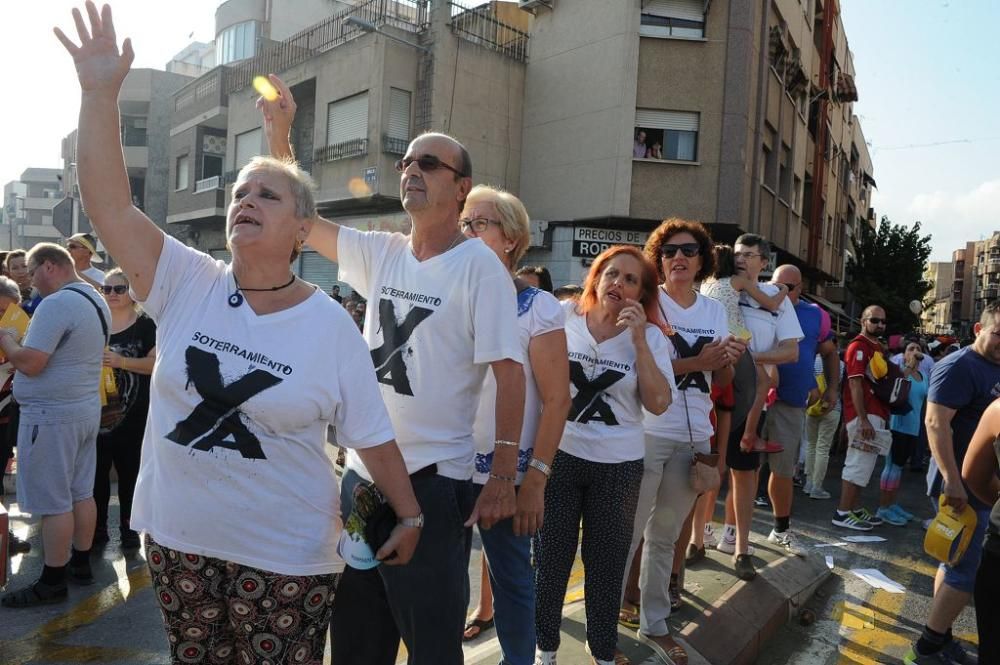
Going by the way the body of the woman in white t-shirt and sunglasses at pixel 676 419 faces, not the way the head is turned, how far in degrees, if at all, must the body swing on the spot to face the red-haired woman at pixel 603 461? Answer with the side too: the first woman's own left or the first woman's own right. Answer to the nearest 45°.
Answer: approximately 90° to the first woman's own right

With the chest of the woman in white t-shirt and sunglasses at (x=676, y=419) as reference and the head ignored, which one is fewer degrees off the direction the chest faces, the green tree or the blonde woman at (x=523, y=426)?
the blonde woman

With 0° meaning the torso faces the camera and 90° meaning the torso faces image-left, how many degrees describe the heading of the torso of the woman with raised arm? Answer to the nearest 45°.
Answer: approximately 45°

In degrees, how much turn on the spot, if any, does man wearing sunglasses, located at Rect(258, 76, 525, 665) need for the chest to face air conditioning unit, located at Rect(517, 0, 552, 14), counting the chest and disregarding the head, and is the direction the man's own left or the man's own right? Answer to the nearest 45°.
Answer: approximately 135° to the man's own right

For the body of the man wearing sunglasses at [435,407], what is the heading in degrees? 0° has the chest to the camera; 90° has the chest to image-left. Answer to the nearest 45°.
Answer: approximately 45°

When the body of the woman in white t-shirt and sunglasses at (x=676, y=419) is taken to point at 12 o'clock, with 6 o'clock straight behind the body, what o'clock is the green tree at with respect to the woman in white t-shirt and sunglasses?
The green tree is roughly at 8 o'clock from the woman in white t-shirt and sunglasses.

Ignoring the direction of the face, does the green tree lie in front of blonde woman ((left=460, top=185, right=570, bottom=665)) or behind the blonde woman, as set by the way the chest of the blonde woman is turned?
behind

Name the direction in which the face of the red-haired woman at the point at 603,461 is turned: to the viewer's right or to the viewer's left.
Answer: to the viewer's left
